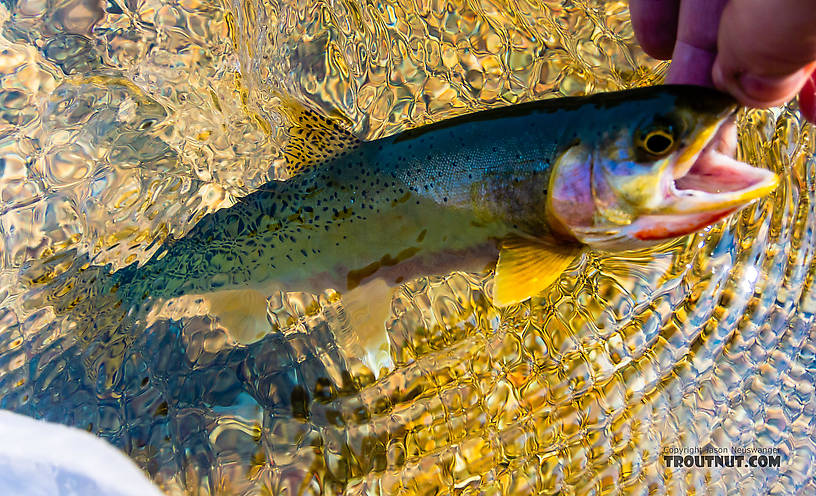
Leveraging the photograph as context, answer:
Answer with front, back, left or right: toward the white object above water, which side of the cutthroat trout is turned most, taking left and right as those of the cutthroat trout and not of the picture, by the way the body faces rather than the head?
back

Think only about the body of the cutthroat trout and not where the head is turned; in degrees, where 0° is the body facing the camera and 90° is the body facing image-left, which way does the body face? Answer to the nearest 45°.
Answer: approximately 270°
